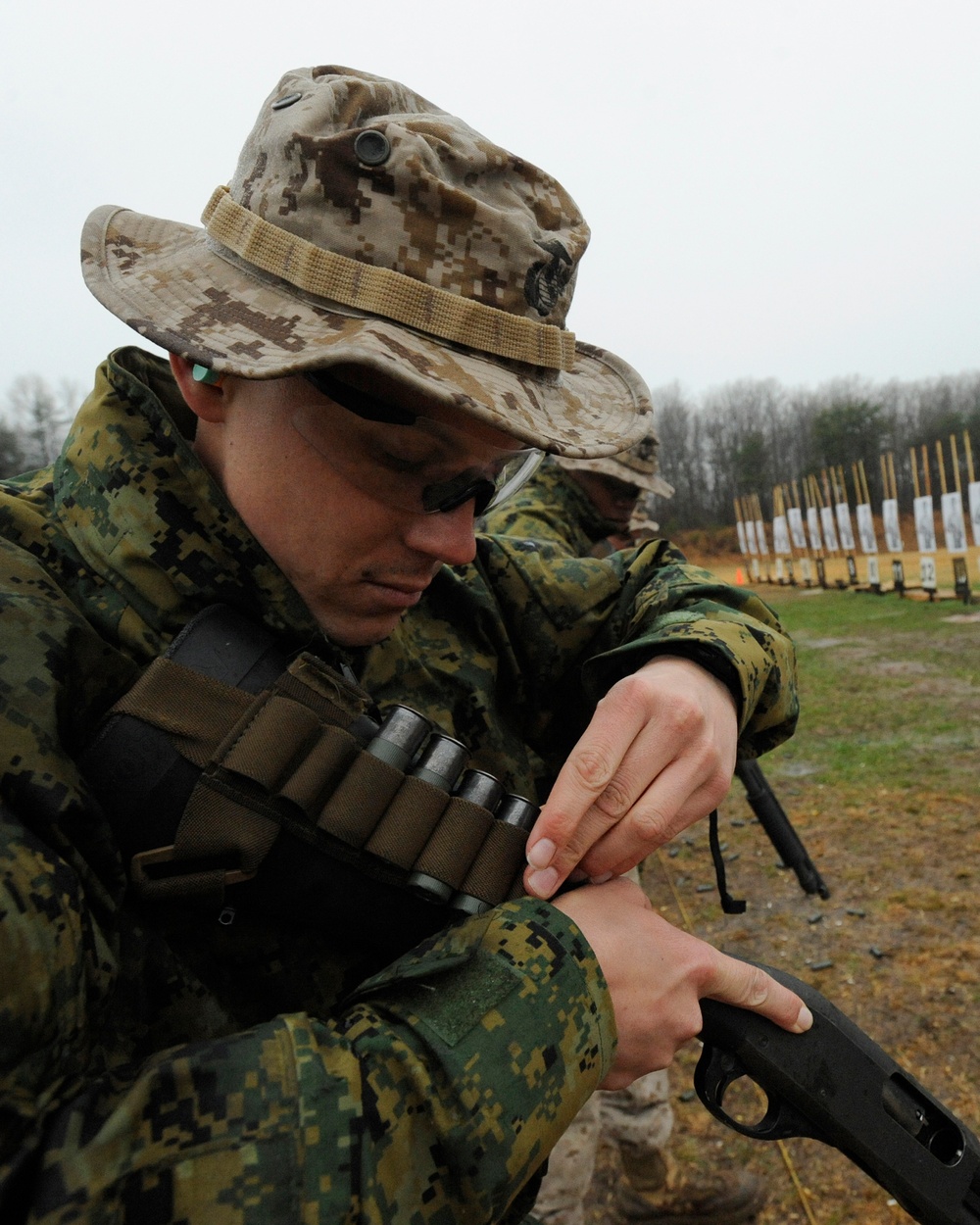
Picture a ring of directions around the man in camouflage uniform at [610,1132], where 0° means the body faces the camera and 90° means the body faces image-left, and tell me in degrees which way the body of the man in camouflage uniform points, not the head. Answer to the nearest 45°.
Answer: approximately 270°

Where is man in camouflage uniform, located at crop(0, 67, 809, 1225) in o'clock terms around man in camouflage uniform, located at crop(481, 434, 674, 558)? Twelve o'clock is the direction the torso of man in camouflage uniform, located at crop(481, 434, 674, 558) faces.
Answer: man in camouflage uniform, located at crop(0, 67, 809, 1225) is roughly at 3 o'clock from man in camouflage uniform, located at crop(481, 434, 674, 558).

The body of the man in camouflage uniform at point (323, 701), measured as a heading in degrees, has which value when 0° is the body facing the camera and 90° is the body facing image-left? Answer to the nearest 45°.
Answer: approximately 315°

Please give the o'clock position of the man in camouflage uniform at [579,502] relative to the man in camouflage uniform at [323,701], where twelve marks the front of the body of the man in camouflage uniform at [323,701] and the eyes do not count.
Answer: the man in camouflage uniform at [579,502] is roughly at 8 o'clock from the man in camouflage uniform at [323,701].
